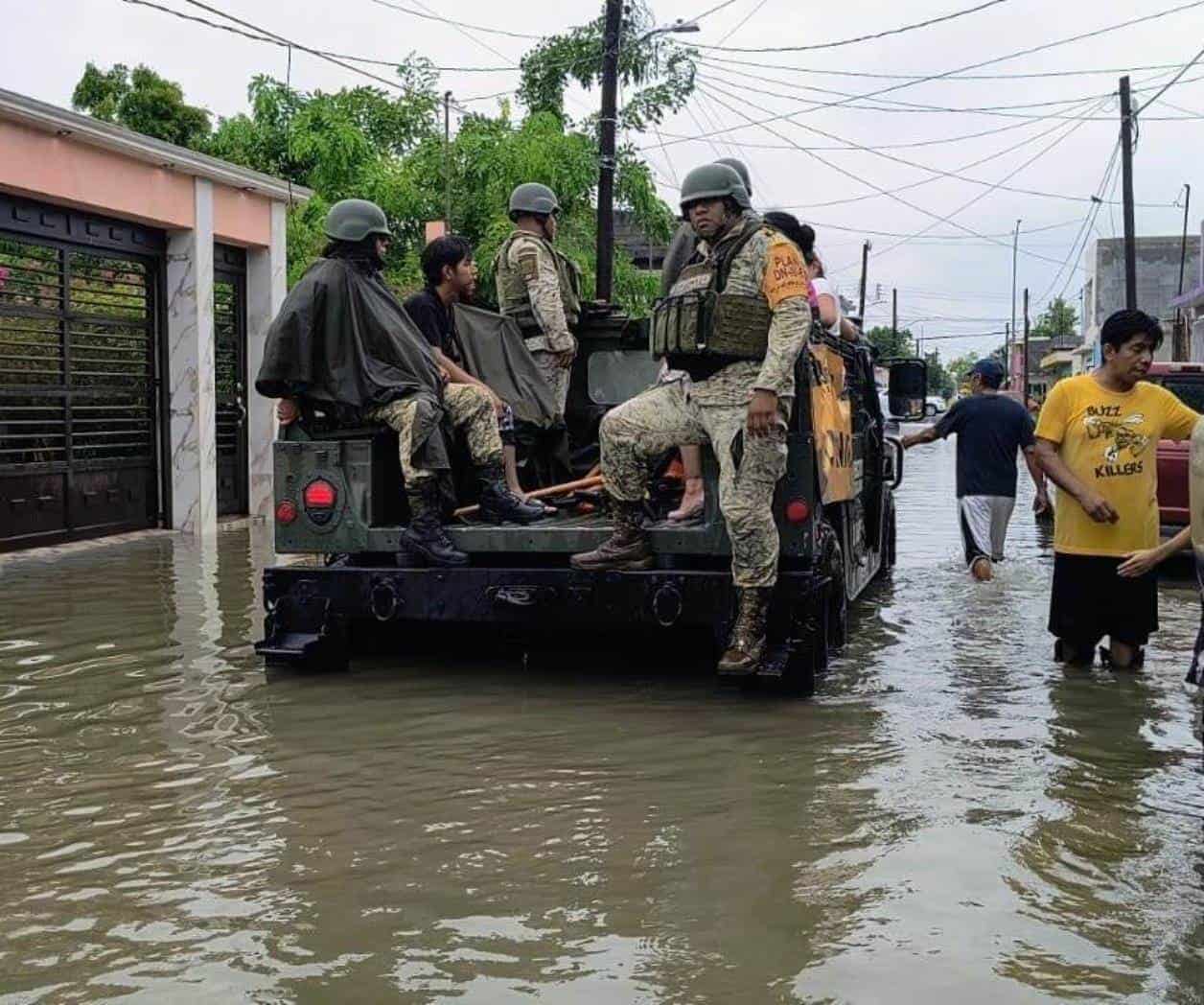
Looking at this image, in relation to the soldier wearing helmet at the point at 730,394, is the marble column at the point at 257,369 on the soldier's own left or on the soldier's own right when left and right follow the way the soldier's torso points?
on the soldier's own right

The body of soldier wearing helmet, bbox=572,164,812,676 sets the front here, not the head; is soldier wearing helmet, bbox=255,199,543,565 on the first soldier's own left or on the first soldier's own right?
on the first soldier's own right

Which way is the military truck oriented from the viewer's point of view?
away from the camera
